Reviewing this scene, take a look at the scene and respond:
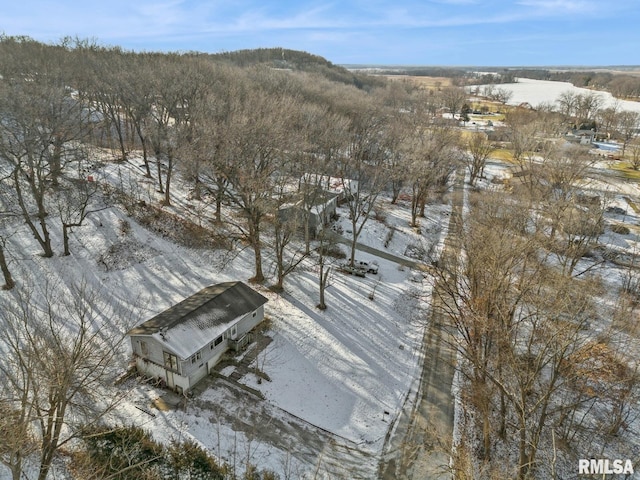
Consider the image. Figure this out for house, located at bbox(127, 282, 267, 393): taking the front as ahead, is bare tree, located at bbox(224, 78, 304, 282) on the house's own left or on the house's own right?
on the house's own left

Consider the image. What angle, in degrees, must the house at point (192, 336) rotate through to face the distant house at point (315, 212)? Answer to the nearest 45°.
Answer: approximately 90° to its left

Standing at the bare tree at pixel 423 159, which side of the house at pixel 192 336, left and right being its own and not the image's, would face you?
left

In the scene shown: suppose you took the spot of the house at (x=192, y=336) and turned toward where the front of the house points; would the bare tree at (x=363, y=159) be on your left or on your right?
on your left

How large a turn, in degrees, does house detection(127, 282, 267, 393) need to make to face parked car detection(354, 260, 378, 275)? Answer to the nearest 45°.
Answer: approximately 90° to its left
